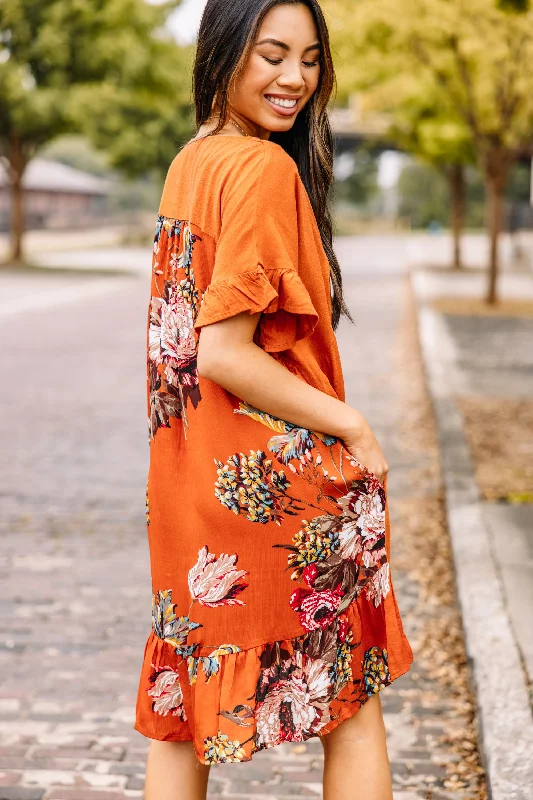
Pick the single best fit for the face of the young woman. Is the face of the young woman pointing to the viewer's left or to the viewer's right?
to the viewer's right

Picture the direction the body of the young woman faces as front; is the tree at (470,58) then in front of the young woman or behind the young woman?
in front

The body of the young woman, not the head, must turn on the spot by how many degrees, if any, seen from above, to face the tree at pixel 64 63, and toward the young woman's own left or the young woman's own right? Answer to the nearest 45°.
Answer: approximately 45° to the young woman's own left
